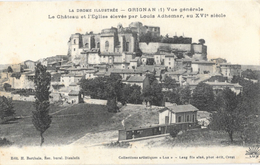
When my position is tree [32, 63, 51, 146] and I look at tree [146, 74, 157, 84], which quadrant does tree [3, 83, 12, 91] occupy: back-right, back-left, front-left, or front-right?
front-left
